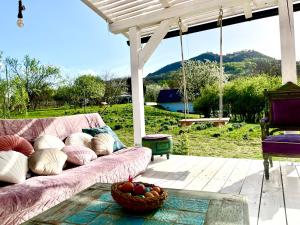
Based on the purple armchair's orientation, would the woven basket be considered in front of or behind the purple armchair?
in front

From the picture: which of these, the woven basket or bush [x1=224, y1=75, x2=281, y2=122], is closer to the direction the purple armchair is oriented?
the woven basket

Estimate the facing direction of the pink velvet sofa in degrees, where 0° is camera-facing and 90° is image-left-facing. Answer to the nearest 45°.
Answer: approximately 315°

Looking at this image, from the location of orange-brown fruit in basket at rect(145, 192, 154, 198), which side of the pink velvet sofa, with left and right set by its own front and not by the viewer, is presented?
front

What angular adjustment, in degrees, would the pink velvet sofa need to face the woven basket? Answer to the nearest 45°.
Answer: approximately 45° to its right

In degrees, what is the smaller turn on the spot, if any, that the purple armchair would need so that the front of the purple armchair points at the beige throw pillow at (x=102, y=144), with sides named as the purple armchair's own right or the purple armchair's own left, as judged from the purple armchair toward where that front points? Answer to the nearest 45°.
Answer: approximately 45° to the purple armchair's own right

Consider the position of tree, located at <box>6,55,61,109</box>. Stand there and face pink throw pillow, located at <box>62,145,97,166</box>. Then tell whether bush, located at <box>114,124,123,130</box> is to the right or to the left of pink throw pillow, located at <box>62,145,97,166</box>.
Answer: left

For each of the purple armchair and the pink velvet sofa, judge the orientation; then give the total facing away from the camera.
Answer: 0

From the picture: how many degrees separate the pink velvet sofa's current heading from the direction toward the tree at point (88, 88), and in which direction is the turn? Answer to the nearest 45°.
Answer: approximately 135° to its left

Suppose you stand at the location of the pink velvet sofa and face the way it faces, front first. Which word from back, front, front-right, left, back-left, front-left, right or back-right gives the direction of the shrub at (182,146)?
left

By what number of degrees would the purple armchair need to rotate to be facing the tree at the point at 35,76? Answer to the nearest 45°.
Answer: approximately 90° to its right

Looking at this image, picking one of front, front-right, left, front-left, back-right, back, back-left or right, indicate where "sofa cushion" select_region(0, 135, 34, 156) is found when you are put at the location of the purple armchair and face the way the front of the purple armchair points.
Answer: front-right

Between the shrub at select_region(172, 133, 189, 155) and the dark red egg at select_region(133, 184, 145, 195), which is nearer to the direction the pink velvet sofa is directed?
the dark red egg

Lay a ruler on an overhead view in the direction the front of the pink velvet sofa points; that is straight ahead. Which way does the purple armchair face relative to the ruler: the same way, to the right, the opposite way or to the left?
to the right
